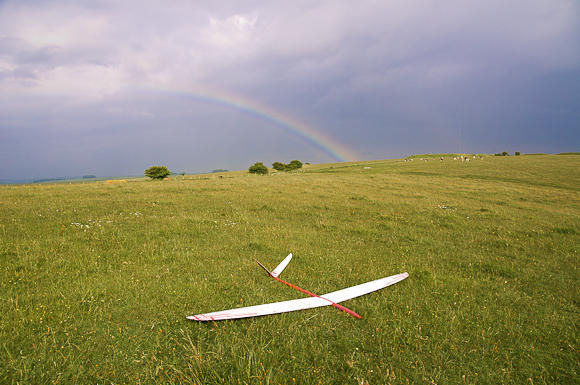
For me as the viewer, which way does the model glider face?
facing the viewer and to the right of the viewer
